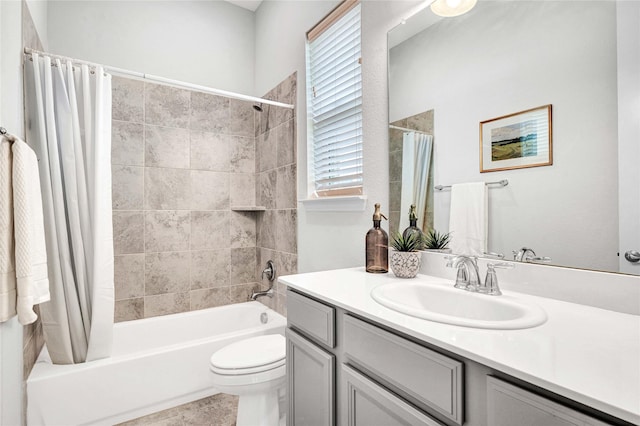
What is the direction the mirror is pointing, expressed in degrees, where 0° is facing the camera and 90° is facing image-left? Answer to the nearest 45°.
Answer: approximately 45°

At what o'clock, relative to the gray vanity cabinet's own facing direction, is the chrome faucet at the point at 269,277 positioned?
The chrome faucet is roughly at 3 o'clock from the gray vanity cabinet.
